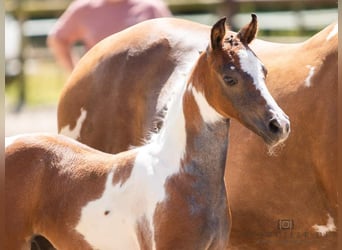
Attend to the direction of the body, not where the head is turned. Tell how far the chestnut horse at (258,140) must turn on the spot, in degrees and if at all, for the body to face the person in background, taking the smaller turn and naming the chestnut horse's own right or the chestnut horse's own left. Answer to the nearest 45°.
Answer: approximately 90° to the chestnut horse's own left

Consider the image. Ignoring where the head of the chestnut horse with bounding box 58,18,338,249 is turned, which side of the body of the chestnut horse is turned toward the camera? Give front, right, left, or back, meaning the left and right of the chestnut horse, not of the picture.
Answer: right
